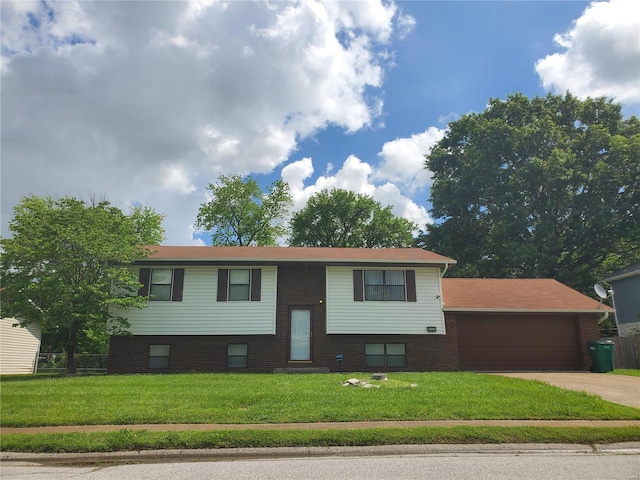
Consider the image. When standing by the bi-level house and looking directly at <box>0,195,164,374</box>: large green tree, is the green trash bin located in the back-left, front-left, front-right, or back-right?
back-left

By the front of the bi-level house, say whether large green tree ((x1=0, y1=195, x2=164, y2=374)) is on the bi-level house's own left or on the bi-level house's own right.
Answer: on the bi-level house's own right

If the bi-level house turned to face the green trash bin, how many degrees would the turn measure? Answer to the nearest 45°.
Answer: approximately 90° to its left

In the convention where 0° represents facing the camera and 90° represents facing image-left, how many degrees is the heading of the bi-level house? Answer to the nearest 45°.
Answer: approximately 0°

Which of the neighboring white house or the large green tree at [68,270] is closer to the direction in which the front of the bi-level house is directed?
the large green tree

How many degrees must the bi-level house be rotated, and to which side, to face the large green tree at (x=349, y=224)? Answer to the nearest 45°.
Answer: approximately 180°

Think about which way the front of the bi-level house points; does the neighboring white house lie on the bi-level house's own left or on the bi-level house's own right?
on the bi-level house's own right

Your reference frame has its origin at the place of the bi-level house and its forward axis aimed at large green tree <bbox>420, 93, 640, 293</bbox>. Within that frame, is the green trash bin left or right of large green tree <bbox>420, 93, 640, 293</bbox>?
right
